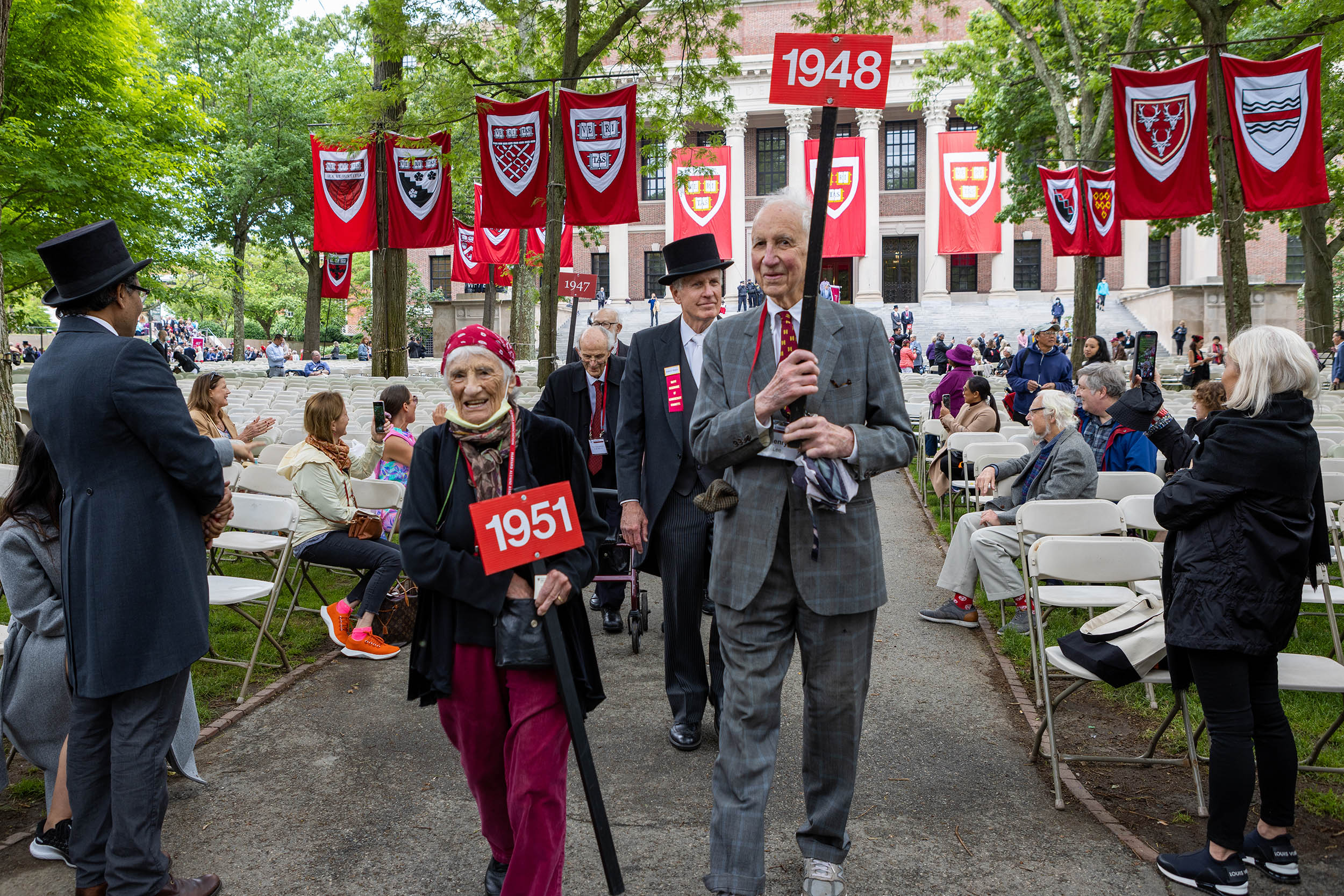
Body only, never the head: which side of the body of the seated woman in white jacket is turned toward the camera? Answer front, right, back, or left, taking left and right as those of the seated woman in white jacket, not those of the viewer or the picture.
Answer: right

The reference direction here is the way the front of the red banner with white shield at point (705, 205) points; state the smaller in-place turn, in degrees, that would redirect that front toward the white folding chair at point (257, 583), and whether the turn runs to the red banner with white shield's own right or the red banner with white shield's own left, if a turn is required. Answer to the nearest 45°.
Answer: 0° — it already faces it

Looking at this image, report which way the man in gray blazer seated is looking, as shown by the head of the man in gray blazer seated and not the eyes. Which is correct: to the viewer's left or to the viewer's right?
to the viewer's left

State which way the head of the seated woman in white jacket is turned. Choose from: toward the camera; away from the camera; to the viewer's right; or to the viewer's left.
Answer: to the viewer's right

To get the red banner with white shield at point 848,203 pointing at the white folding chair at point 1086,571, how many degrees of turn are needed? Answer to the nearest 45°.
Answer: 0° — it already faces it

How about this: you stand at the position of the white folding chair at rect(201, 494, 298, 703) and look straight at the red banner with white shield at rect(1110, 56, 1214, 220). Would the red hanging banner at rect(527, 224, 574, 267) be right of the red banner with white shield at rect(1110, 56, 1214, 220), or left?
left

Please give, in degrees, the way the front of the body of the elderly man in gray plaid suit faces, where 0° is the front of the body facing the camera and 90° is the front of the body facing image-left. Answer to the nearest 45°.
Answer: approximately 0°

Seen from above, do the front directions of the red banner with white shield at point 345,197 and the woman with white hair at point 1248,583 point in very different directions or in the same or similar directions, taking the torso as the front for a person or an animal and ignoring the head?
very different directions

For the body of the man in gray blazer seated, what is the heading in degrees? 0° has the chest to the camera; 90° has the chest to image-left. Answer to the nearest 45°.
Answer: approximately 90°
